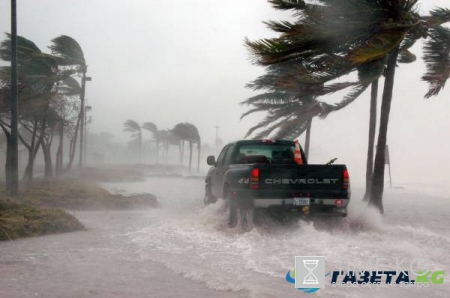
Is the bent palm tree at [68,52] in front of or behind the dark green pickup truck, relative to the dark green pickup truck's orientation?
in front

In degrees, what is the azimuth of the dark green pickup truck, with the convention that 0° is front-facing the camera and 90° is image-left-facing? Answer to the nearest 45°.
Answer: approximately 135°

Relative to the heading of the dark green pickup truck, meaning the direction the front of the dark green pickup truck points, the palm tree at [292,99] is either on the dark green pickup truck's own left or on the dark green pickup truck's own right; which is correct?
on the dark green pickup truck's own right
